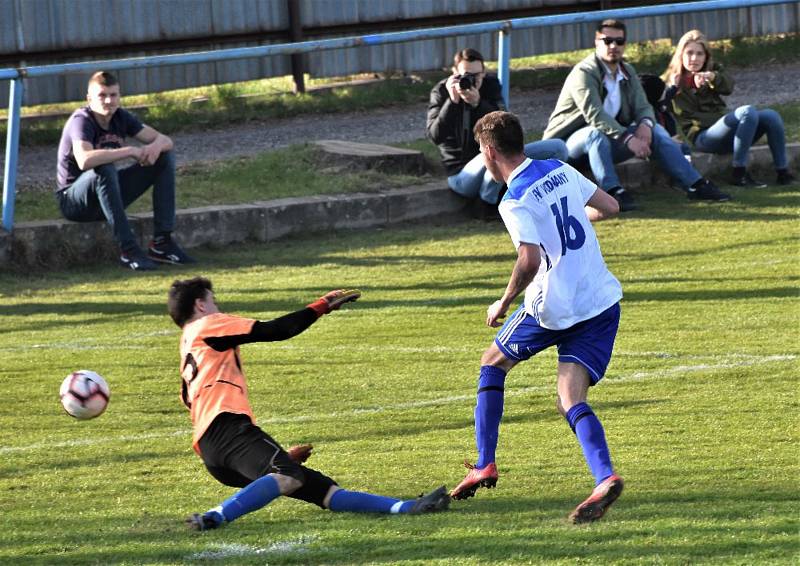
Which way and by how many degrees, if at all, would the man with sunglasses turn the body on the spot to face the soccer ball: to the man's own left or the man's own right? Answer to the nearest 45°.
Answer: approximately 45° to the man's own right

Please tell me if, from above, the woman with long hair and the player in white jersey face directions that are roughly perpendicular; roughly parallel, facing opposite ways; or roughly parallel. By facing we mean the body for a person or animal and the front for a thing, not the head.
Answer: roughly parallel, facing opposite ways

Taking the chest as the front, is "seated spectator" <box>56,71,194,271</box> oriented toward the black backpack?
no

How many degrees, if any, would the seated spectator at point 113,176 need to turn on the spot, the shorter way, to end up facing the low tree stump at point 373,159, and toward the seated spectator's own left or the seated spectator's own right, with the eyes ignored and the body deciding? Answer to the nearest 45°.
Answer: approximately 90° to the seated spectator's own left

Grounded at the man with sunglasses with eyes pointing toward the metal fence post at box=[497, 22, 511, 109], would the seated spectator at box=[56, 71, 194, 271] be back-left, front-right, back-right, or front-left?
front-left

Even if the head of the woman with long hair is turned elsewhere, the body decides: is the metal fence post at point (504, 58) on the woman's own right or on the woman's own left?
on the woman's own right

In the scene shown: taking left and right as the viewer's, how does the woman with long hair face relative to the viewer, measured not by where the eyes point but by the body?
facing the viewer and to the right of the viewer

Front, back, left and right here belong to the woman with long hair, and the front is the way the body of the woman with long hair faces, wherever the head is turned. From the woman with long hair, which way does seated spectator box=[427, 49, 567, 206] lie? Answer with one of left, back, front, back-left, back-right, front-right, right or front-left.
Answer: right

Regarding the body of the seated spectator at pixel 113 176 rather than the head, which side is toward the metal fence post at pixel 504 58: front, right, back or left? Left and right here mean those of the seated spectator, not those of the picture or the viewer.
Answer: left

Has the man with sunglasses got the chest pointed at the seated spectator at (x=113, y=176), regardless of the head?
no

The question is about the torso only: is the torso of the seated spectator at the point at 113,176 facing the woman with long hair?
no

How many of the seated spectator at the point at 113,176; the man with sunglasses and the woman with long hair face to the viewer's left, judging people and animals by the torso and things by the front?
0

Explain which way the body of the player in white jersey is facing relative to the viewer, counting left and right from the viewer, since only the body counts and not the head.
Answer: facing away from the viewer and to the left of the viewer

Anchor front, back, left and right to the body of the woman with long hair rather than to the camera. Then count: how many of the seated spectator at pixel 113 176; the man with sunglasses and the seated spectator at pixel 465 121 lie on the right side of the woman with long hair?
3

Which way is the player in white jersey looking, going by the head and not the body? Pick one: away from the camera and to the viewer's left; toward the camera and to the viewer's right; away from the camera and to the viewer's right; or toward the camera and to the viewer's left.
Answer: away from the camera and to the viewer's left

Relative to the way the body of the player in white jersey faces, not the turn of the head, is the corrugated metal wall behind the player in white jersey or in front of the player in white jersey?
in front

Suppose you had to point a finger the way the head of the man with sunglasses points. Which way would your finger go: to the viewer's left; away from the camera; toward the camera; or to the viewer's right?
toward the camera

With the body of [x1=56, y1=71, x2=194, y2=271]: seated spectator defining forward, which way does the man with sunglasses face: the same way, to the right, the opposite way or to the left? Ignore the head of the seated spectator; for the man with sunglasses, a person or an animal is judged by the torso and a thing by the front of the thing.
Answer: the same way

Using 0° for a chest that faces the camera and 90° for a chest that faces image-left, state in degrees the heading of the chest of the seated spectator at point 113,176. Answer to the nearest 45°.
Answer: approximately 315°

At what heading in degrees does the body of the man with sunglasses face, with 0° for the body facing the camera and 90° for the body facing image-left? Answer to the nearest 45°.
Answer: approximately 315°

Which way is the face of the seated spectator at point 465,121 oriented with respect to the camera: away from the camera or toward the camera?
toward the camera

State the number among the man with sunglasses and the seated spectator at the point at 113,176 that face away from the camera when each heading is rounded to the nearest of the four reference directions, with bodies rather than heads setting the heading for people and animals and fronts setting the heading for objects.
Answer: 0
